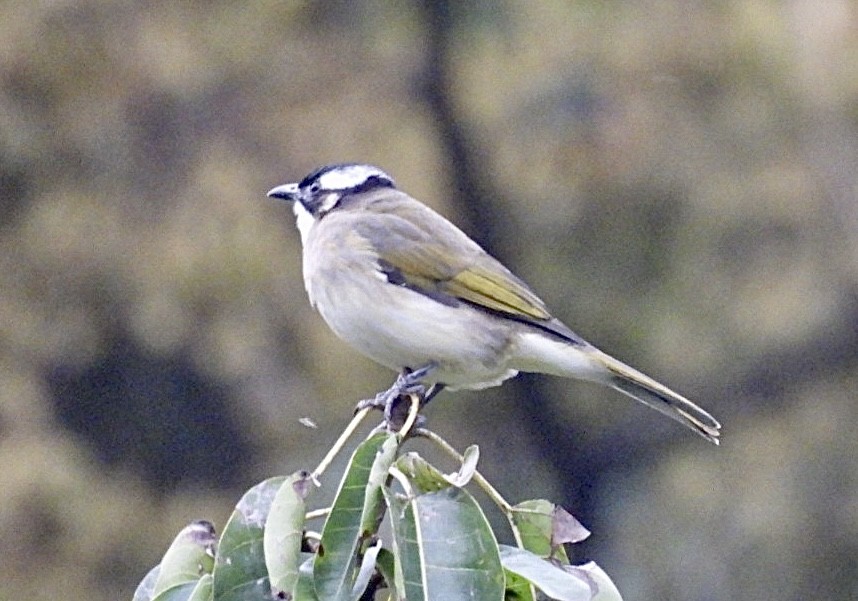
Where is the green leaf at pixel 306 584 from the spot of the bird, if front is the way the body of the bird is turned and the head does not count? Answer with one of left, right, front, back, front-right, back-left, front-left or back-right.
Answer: front

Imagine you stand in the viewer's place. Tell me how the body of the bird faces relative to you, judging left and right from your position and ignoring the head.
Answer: facing to the left of the viewer

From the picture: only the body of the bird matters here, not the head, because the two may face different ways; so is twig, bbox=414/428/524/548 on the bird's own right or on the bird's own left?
on the bird's own left

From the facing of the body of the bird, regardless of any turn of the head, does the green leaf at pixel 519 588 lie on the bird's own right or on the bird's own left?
on the bird's own left

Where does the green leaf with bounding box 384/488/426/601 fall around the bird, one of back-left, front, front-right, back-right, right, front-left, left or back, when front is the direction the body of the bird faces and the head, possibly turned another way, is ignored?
left

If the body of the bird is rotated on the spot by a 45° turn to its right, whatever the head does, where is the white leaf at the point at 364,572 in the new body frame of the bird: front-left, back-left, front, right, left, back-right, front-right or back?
front-left

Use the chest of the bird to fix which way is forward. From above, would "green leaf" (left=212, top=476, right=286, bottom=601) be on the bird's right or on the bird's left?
on the bird's left

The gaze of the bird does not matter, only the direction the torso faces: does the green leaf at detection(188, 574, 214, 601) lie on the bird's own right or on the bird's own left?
on the bird's own left
